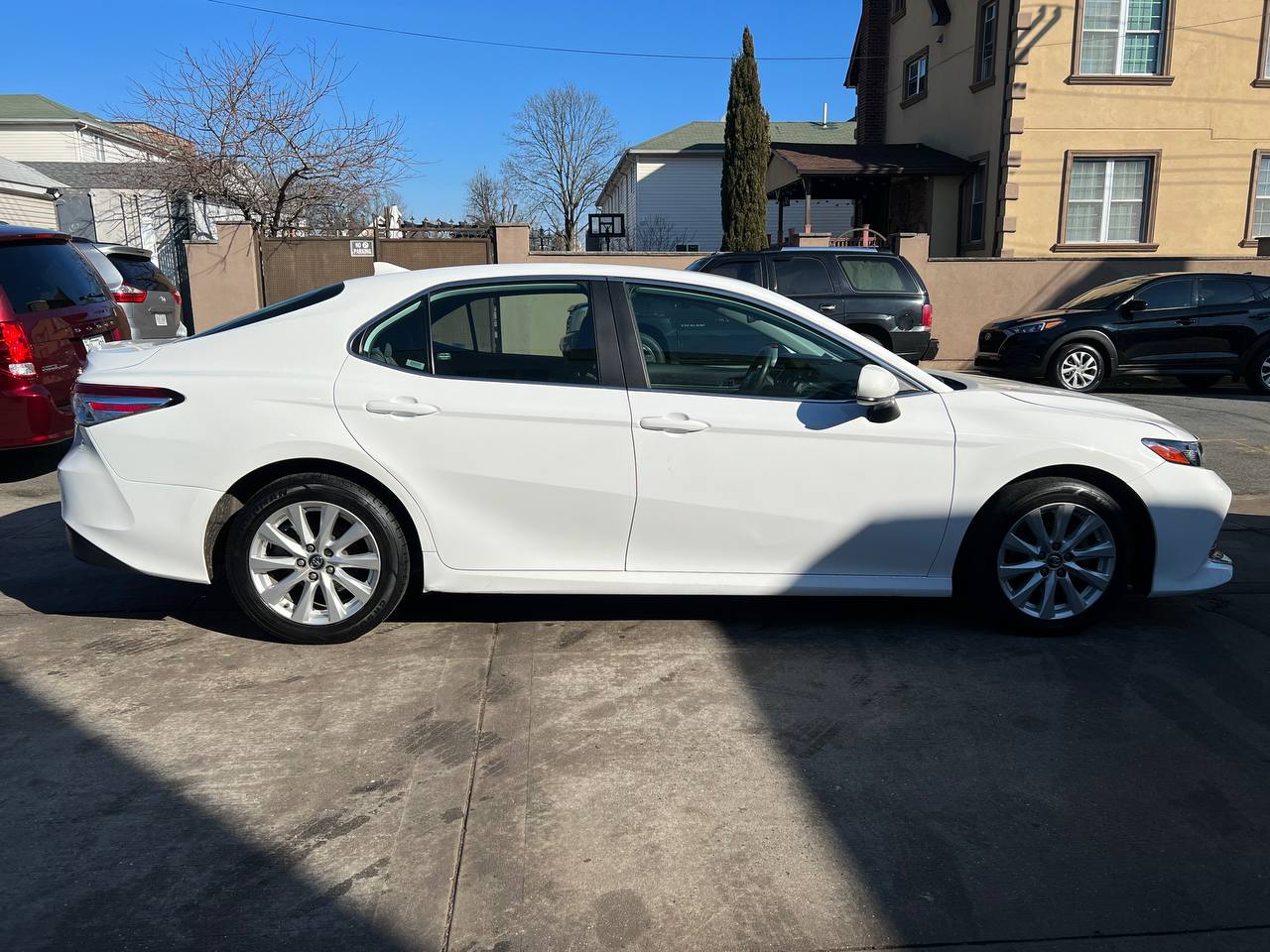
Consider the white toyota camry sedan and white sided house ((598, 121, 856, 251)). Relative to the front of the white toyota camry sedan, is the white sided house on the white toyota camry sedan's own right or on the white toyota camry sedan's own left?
on the white toyota camry sedan's own left

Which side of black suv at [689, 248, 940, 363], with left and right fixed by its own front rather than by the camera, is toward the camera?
left

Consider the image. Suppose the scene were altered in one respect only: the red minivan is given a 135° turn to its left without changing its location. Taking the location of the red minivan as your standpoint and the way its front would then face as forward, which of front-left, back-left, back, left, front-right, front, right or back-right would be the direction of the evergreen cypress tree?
back-left

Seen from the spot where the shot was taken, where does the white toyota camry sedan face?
facing to the right of the viewer

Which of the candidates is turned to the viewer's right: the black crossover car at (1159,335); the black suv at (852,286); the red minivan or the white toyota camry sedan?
the white toyota camry sedan

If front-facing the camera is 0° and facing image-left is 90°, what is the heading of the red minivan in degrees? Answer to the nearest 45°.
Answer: approximately 135°

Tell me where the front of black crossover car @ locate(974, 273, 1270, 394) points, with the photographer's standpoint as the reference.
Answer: facing to the left of the viewer

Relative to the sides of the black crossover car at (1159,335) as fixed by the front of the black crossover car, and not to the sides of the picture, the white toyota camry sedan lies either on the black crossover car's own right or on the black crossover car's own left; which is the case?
on the black crossover car's own left

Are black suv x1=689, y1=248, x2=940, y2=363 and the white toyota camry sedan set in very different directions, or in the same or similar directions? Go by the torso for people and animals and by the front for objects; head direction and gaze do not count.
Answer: very different directions

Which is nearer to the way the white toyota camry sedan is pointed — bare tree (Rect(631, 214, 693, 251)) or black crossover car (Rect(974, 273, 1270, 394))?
the black crossover car

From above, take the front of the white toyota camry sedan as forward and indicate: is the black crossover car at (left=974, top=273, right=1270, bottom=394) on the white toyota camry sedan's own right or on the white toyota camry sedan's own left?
on the white toyota camry sedan's own left

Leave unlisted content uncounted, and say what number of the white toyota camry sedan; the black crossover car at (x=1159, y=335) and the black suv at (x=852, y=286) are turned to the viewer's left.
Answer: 2

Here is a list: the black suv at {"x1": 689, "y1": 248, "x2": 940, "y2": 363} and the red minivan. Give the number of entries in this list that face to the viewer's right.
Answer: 0

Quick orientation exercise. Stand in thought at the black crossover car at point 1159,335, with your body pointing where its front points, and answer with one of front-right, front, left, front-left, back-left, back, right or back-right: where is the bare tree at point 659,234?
front-right

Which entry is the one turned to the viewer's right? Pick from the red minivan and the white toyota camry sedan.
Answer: the white toyota camry sedan
